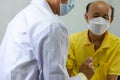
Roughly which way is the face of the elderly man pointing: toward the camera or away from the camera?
toward the camera

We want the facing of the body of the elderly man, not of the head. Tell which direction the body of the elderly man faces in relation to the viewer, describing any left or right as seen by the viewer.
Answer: facing the viewer
